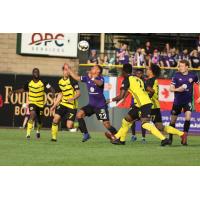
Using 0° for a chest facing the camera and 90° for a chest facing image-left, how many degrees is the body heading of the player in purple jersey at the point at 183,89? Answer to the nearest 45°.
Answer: approximately 0°

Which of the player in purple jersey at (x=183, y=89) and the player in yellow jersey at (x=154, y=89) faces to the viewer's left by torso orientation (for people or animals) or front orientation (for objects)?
the player in yellow jersey

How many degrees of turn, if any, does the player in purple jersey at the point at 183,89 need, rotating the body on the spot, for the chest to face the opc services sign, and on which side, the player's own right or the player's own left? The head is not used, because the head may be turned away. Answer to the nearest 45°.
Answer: approximately 135° to the player's own right

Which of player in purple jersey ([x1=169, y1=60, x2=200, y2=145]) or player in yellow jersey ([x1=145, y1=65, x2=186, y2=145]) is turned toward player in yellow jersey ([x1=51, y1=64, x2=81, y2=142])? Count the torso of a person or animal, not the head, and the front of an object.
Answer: player in yellow jersey ([x1=145, y1=65, x2=186, y2=145])

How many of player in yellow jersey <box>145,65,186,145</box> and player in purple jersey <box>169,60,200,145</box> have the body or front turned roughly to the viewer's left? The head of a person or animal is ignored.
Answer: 1

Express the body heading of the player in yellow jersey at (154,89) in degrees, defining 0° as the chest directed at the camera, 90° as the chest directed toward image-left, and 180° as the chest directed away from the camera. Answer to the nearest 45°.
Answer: approximately 90°

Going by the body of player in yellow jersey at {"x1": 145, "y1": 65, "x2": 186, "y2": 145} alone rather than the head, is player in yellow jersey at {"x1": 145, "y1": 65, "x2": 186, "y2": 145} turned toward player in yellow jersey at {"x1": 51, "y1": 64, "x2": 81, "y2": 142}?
yes

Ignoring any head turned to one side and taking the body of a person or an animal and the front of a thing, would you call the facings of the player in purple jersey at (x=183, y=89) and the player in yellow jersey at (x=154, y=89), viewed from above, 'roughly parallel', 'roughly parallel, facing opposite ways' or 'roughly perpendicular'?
roughly perpendicular

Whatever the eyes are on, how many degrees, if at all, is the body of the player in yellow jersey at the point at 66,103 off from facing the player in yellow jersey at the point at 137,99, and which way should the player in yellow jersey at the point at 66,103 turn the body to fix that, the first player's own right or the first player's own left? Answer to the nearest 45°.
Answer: approximately 90° to the first player's own left
